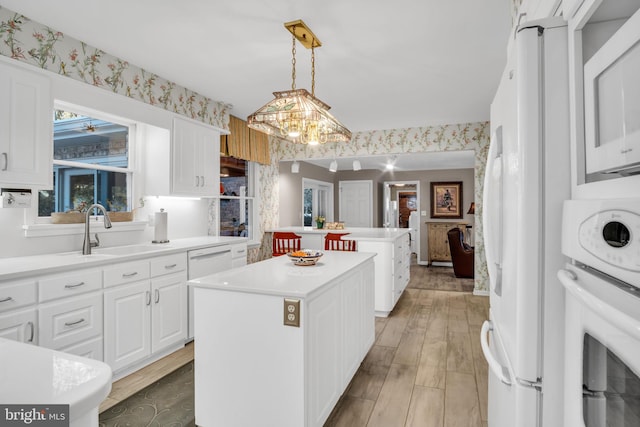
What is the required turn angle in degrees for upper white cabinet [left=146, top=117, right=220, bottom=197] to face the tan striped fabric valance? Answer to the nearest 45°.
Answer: approximately 90° to its left

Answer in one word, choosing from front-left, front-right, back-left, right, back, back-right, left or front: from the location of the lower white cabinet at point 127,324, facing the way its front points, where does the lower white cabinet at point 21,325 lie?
right

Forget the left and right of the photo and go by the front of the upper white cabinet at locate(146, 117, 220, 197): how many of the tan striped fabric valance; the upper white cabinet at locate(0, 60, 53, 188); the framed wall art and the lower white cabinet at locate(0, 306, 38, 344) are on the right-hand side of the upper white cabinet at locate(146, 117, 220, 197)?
2

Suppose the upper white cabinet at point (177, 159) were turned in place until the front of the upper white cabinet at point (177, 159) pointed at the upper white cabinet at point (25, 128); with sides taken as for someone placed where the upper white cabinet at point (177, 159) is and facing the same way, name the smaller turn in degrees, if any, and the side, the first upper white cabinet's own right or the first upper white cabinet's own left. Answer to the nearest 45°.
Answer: approximately 90° to the first upper white cabinet's own right

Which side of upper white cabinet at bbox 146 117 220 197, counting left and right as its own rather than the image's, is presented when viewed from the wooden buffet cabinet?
left

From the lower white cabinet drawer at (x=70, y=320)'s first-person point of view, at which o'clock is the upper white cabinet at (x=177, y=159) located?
The upper white cabinet is roughly at 9 o'clock from the lower white cabinet drawer.

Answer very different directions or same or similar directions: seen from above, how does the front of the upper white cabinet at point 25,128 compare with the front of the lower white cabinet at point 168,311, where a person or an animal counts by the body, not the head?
same or similar directions

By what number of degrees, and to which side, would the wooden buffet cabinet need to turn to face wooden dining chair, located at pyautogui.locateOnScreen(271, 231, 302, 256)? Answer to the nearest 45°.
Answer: approximately 45° to its right

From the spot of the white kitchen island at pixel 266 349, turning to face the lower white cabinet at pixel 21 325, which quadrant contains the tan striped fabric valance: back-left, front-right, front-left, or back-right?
front-right

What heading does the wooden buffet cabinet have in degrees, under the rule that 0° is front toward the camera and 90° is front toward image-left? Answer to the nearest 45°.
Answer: approximately 0°

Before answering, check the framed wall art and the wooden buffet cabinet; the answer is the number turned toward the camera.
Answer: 2

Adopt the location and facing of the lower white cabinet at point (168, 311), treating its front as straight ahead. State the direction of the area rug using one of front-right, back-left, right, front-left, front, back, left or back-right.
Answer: front-right

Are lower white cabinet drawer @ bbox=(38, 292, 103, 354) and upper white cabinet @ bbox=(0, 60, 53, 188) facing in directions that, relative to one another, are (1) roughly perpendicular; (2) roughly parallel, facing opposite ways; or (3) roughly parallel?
roughly parallel

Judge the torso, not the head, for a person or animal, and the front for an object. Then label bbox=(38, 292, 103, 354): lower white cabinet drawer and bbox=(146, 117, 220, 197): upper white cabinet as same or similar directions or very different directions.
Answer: same or similar directions

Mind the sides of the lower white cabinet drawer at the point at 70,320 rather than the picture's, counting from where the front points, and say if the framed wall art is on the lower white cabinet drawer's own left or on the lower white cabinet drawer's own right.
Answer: on the lower white cabinet drawer's own left

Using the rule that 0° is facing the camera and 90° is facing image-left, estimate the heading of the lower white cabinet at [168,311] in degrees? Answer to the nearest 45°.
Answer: approximately 315°

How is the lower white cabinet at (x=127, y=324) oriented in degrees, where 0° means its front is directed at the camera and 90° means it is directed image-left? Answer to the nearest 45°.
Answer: approximately 315°

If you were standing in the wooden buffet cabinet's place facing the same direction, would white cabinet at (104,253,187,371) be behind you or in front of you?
in front

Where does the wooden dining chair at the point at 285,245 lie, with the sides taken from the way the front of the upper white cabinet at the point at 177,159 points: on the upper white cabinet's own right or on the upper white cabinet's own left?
on the upper white cabinet's own left

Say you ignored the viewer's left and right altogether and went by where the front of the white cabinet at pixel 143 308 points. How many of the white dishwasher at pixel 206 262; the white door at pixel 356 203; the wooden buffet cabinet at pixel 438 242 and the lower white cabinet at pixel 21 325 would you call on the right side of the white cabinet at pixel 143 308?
1

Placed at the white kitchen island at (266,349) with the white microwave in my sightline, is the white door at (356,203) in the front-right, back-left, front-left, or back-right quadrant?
back-left

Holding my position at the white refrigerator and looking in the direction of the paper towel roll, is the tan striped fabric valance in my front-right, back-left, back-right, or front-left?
front-right
